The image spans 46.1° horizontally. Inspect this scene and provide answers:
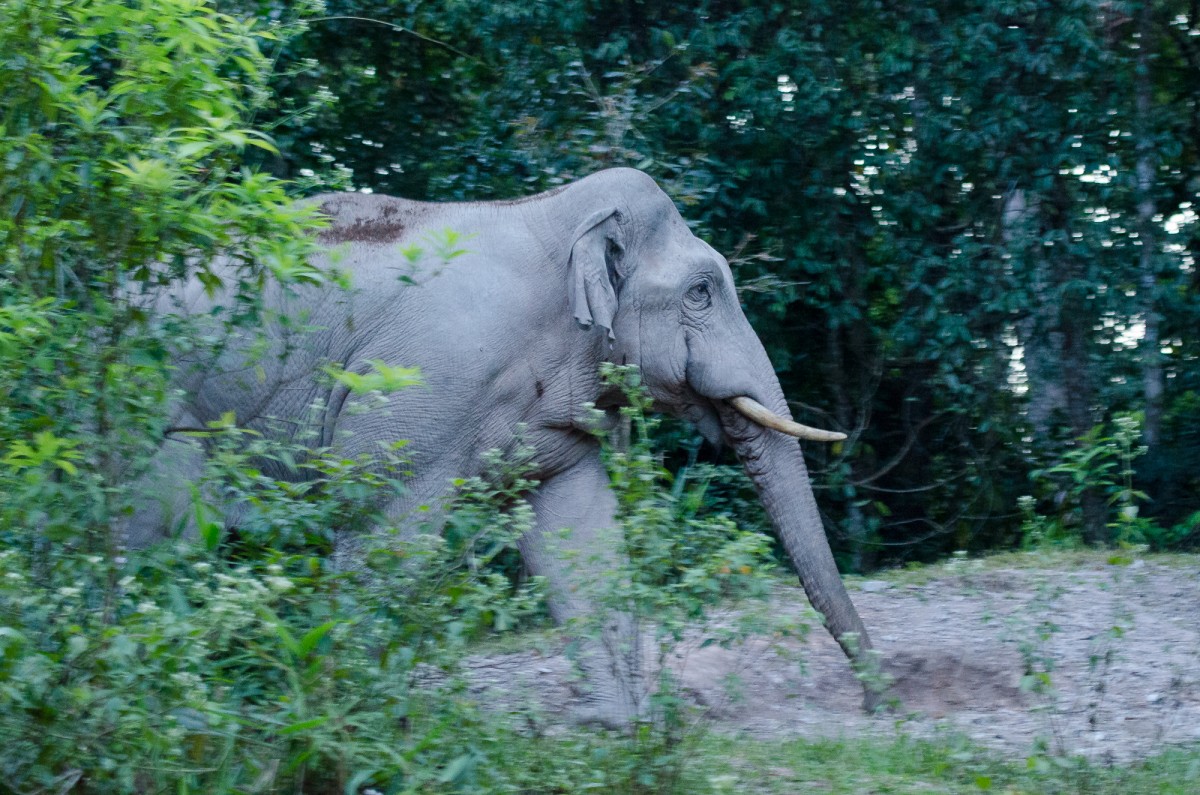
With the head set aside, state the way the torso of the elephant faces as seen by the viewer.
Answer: to the viewer's right

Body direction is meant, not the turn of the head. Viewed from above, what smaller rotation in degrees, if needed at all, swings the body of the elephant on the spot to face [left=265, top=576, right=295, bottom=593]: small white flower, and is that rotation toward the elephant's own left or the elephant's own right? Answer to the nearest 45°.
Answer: approximately 90° to the elephant's own right
